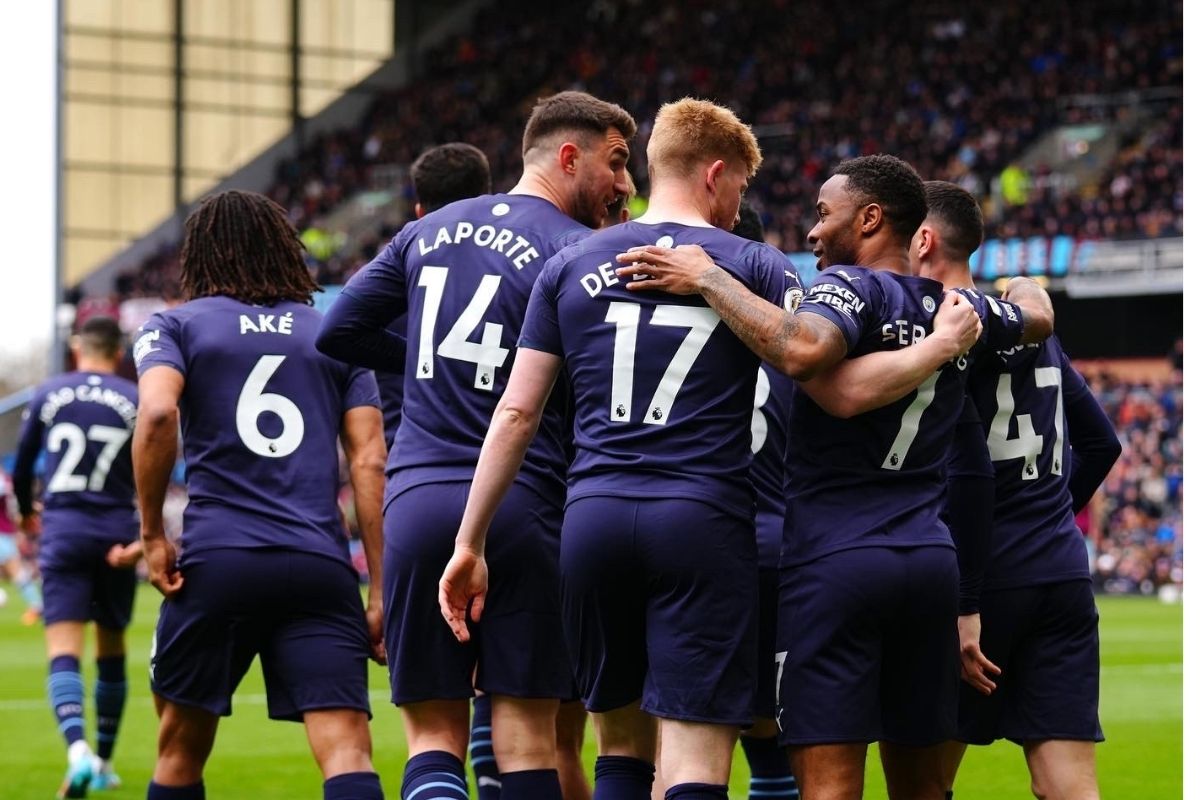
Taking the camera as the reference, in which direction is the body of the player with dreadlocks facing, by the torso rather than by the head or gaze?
away from the camera

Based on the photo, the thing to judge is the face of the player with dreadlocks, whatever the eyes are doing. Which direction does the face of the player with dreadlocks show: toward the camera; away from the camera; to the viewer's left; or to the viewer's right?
away from the camera
